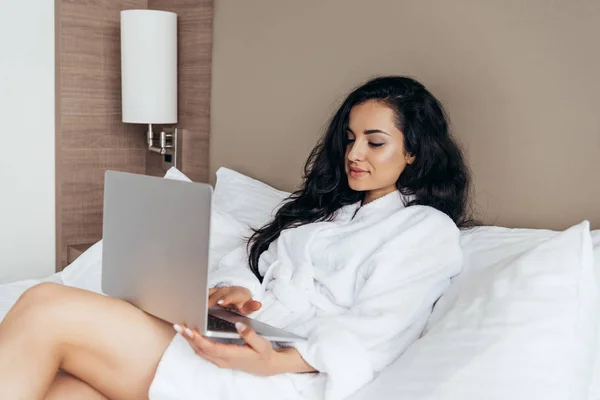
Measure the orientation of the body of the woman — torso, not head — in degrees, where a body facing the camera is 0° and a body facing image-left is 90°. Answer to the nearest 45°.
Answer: approximately 45°
